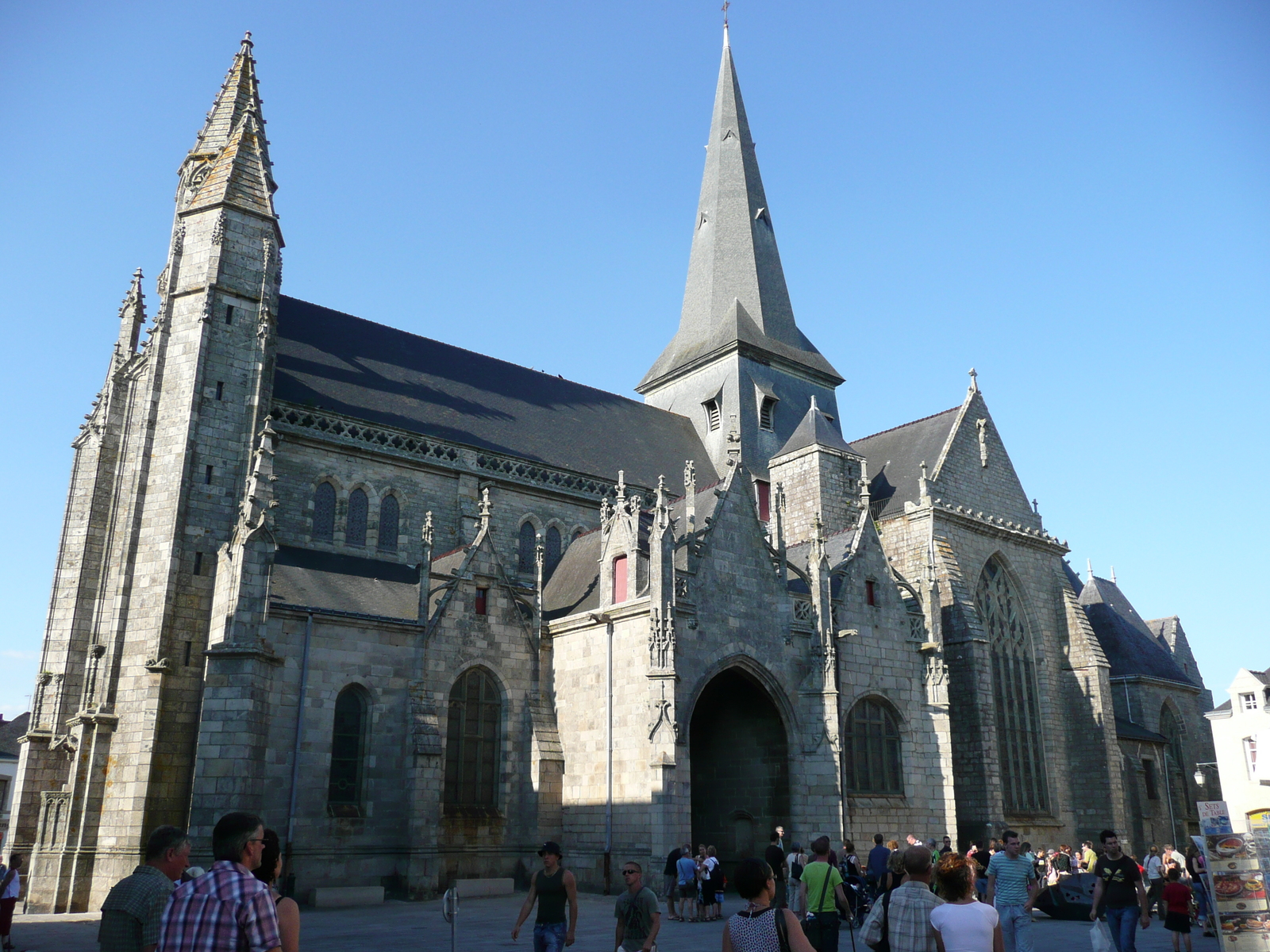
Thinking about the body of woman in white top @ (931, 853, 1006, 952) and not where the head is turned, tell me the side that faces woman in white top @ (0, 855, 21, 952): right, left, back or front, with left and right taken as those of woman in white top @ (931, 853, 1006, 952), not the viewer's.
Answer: left

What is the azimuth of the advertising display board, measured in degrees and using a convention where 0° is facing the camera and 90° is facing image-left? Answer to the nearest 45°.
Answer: approximately 0°

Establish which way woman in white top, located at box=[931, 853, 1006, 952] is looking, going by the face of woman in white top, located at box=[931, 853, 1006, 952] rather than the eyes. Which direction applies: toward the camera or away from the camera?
away from the camera

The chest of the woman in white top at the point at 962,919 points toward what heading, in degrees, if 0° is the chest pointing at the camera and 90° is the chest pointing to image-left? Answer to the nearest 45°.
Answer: approximately 180°

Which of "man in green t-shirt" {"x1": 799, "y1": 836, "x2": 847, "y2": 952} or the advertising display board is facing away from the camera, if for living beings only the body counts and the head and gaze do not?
the man in green t-shirt

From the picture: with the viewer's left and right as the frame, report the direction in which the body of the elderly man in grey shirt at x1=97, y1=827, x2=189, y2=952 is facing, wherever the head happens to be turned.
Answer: facing away from the viewer and to the right of the viewer

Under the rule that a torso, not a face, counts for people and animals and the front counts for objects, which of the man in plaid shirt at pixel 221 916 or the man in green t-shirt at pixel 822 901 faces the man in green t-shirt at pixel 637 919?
the man in plaid shirt

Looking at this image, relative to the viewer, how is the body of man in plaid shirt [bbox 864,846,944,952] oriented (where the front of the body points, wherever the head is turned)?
away from the camera

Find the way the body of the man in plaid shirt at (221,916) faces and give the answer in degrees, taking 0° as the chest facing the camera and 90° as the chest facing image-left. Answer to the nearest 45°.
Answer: approximately 225°

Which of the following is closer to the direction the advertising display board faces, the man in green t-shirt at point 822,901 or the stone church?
the man in green t-shirt
